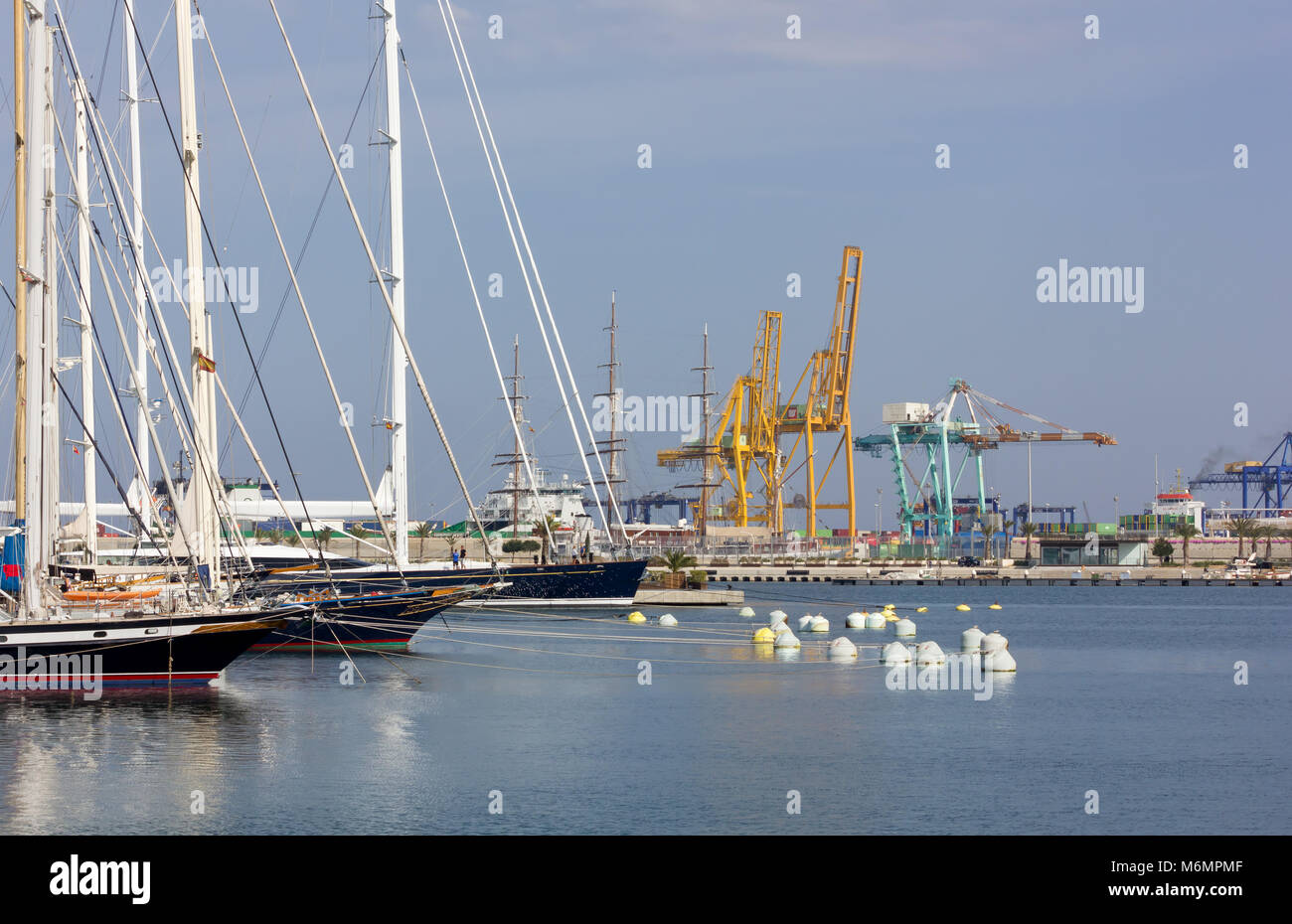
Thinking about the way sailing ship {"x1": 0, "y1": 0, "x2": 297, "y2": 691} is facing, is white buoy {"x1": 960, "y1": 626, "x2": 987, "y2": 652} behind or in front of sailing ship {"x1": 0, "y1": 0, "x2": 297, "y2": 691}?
in front

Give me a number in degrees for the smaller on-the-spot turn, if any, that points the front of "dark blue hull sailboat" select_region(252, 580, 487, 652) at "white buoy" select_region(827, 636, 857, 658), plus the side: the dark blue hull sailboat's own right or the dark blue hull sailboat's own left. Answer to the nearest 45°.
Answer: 0° — it already faces it

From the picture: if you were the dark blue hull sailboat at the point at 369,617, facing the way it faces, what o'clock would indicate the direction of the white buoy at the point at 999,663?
The white buoy is roughly at 12 o'clock from the dark blue hull sailboat.

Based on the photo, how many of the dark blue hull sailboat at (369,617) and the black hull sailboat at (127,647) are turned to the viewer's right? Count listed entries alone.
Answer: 2

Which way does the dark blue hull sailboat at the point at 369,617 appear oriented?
to the viewer's right

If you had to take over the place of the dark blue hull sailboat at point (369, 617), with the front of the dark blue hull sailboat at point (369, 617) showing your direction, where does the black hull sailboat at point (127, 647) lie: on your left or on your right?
on your right

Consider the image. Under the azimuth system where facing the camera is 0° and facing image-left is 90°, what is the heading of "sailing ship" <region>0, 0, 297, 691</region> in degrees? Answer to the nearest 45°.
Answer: approximately 270°

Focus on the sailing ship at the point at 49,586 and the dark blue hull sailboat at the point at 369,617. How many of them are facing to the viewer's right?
2
